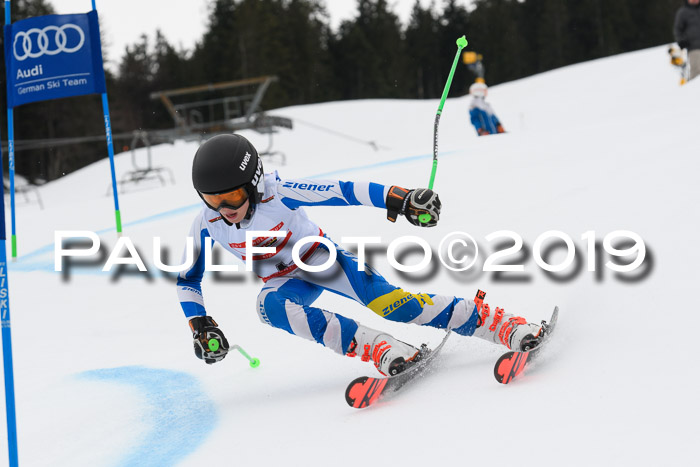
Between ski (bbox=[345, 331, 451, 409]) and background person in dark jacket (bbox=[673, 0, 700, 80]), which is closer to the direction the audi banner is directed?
the ski

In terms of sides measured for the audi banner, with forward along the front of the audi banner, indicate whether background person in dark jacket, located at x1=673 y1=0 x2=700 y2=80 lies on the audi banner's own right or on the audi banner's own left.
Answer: on the audi banner's own left

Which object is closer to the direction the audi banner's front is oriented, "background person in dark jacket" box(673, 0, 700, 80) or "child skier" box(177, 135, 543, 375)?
the child skier

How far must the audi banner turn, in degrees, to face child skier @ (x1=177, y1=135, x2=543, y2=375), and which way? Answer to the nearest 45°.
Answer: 0° — it already faces them

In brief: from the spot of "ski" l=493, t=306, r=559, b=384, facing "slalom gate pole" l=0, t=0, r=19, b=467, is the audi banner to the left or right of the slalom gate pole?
right

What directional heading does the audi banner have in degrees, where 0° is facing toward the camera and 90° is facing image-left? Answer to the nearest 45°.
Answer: approximately 0°

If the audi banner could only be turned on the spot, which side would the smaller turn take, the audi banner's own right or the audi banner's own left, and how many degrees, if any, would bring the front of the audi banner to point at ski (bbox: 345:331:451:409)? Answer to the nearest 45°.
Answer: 0° — it already faces it

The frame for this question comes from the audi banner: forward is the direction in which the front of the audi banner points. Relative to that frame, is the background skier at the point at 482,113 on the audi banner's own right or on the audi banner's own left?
on the audi banner's own left

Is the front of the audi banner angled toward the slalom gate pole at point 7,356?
yes

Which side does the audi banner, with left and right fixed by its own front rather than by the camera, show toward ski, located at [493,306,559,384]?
front

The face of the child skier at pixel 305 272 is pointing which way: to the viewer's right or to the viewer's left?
to the viewer's left
